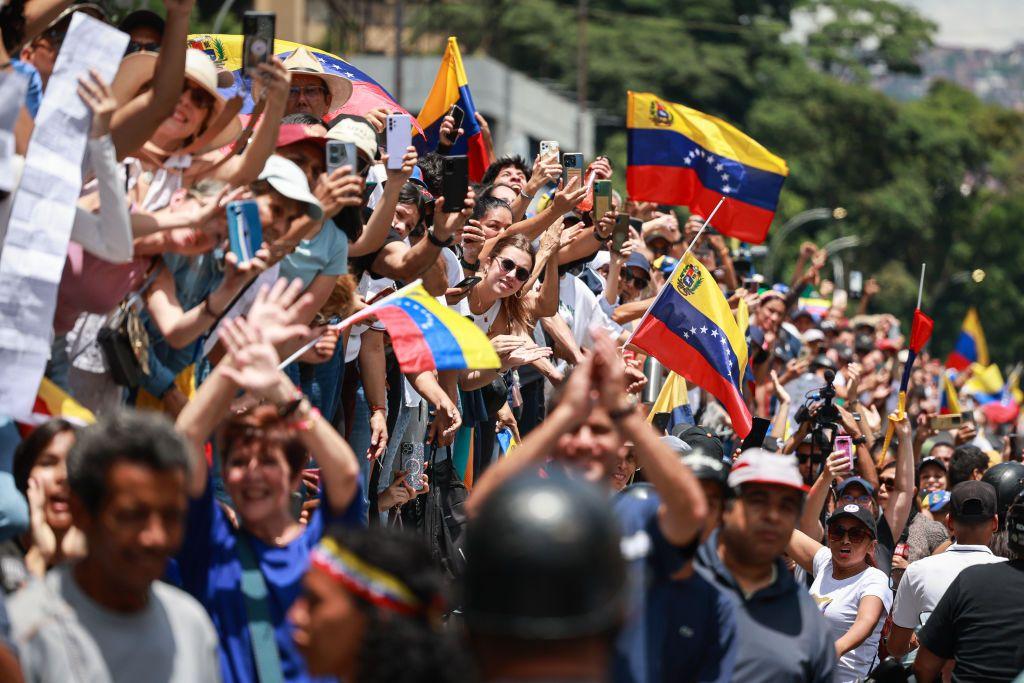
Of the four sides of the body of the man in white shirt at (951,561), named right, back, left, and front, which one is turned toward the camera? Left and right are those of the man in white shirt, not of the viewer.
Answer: back

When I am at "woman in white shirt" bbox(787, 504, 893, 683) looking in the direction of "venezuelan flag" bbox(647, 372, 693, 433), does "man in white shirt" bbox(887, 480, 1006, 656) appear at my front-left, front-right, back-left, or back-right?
back-right

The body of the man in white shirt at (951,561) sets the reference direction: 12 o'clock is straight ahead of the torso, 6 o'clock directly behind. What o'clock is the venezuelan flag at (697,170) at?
The venezuelan flag is roughly at 11 o'clock from the man in white shirt.

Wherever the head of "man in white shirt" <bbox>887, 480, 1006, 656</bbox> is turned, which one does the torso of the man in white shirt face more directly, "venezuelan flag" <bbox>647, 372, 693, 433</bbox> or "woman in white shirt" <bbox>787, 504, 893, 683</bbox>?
the venezuelan flag

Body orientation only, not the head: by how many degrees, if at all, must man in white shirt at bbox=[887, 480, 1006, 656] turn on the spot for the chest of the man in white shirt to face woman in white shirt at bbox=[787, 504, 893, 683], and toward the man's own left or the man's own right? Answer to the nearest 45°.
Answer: approximately 90° to the man's own left

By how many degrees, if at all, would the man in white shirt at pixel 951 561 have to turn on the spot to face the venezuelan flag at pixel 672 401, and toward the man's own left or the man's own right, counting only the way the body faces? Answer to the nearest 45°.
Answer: approximately 45° to the man's own left

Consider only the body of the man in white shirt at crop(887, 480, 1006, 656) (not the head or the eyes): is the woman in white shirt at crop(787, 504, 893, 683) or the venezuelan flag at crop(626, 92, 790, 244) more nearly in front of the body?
the venezuelan flag
